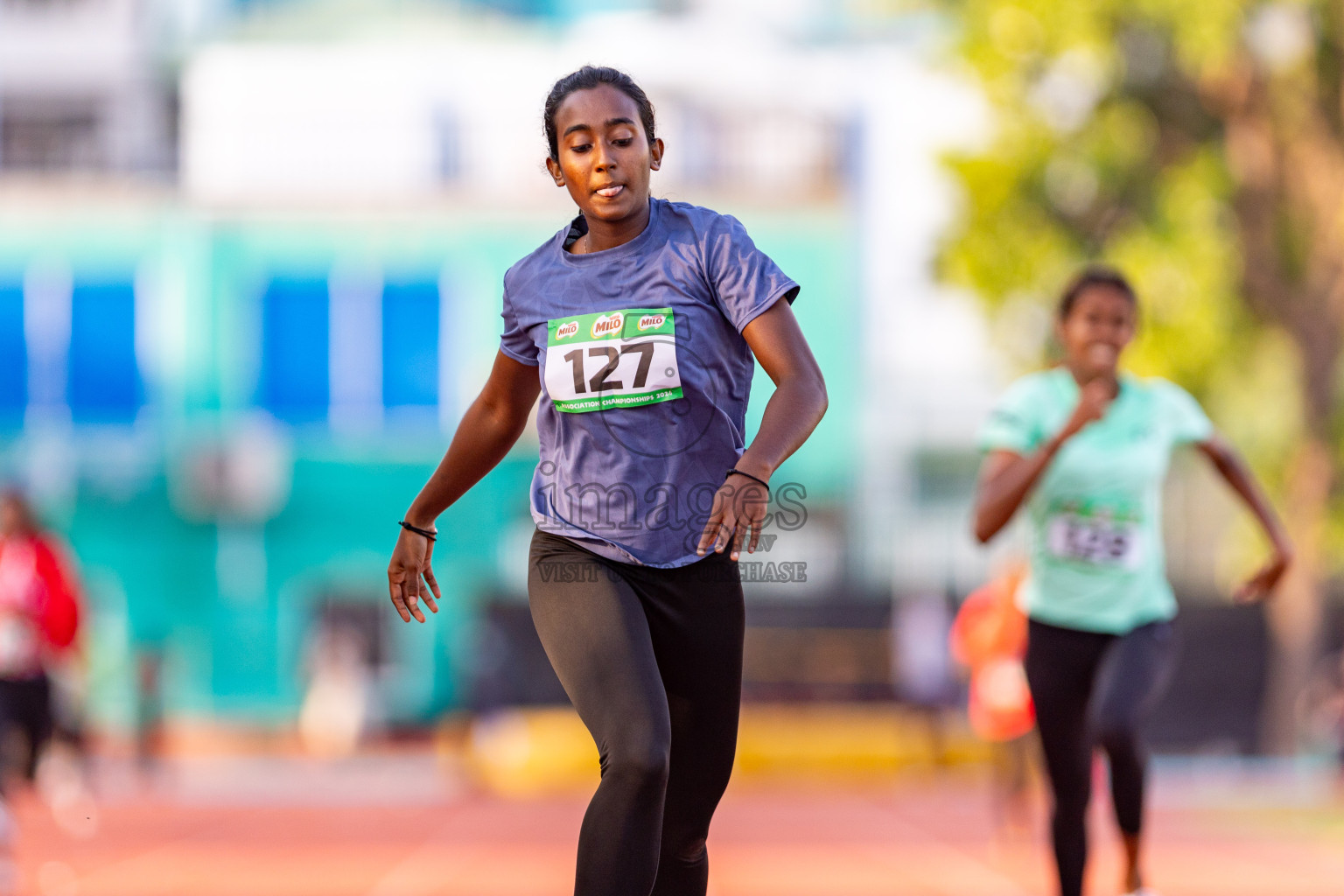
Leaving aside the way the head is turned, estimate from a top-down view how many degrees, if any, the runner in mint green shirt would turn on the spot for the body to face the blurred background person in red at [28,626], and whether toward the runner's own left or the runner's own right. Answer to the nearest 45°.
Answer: approximately 135° to the runner's own right

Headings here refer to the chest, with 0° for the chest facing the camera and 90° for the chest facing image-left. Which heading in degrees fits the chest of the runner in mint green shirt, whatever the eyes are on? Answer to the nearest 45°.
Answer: approximately 0°
